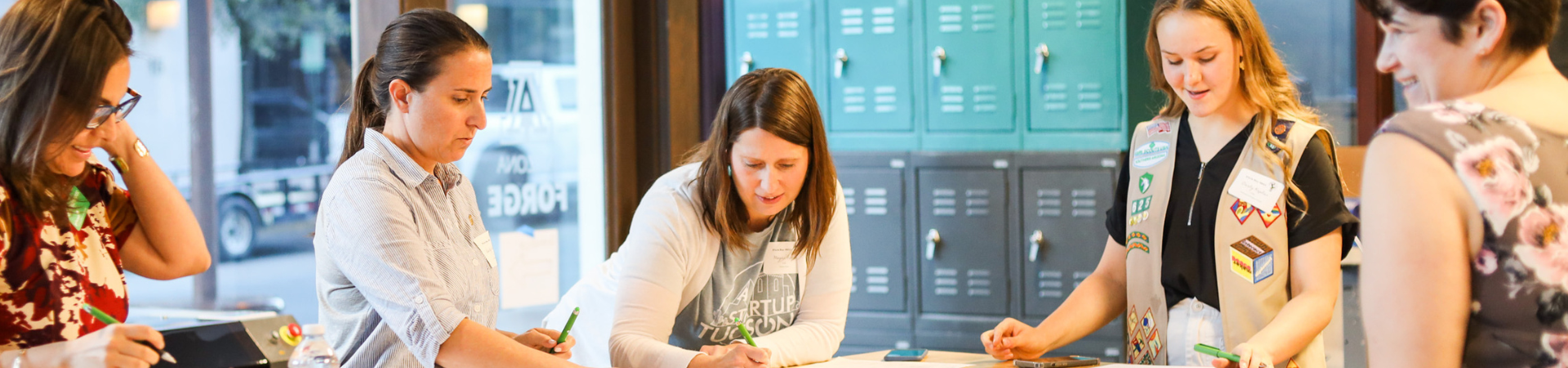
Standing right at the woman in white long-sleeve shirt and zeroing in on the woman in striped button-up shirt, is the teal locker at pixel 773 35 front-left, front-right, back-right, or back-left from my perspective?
back-right

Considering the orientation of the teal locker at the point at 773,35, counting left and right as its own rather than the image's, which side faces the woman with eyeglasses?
front

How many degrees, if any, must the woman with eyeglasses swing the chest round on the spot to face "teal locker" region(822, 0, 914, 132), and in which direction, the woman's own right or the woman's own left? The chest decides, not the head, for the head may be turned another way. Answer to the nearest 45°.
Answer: approximately 90° to the woman's own left

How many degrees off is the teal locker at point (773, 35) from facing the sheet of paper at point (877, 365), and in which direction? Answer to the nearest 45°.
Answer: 0° — it already faces it

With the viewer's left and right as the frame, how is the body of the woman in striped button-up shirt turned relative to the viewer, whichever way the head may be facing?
facing the viewer and to the right of the viewer

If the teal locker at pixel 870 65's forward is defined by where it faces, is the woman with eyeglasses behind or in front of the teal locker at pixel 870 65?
in front

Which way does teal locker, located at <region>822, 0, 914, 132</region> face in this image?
toward the camera

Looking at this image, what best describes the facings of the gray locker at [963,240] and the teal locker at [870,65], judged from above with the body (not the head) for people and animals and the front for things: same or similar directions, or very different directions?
same or similar directions

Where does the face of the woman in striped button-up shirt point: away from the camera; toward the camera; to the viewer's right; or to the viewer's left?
to the viewer's right

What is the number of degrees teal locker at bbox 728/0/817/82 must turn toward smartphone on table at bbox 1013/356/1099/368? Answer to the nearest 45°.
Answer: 0° — it already faces it

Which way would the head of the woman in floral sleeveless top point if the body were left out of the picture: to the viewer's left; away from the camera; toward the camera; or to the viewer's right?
to the viewer's left

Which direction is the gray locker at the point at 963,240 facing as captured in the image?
toward the camera

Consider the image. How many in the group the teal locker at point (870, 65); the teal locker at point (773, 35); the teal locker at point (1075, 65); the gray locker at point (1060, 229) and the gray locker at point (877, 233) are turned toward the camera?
5

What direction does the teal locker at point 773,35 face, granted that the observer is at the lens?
facing the viewer

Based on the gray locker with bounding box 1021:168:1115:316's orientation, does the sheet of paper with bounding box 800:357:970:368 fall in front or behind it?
in front

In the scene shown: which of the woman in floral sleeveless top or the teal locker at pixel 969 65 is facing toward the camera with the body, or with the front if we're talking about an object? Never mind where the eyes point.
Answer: the teal locker

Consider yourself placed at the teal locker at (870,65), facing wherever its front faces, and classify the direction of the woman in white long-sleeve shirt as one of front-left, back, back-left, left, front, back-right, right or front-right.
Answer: front

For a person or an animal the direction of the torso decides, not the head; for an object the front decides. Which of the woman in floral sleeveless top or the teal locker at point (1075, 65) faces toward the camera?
the teal locker
